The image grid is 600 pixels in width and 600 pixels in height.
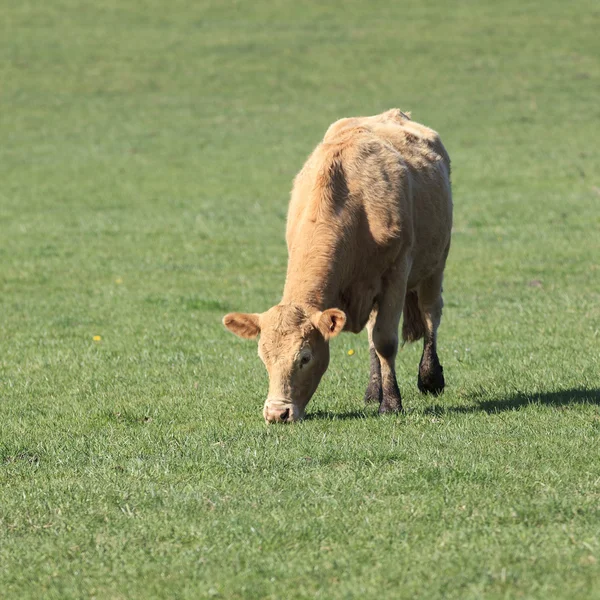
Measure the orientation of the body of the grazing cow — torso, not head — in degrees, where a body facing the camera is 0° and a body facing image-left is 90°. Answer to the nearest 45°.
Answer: approximately 45°
